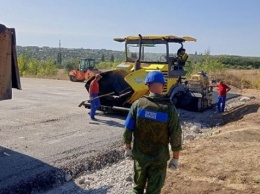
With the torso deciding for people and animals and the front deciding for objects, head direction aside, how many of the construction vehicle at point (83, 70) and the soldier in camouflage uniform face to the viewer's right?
0

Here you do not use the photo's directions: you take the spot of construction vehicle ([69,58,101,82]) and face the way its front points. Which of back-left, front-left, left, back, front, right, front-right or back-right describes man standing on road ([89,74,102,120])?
front-left

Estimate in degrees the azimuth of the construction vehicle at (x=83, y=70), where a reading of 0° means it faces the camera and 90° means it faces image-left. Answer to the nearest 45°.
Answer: approximately 45°

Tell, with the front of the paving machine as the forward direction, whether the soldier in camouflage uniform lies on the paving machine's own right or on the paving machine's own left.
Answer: on the paving machine's own left

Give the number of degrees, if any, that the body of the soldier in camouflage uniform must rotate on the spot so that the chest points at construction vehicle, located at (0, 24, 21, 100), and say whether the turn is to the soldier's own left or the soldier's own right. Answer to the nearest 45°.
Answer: approximately 45° to the soldier's own left

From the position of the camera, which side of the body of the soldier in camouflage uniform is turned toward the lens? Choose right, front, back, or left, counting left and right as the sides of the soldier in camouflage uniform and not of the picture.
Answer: back

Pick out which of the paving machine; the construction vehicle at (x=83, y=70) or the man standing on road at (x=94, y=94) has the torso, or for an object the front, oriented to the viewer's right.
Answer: the man standing on road

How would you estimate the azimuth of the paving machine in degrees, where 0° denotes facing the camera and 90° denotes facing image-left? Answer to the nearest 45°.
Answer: approximately 45°

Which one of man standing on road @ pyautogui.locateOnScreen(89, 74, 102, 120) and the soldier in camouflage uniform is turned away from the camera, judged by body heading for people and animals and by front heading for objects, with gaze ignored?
the soldier in camouflage uniform

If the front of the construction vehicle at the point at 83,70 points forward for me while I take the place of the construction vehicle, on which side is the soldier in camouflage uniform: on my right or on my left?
on my left

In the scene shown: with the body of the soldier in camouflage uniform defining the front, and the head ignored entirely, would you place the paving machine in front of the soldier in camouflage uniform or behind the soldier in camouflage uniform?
in front

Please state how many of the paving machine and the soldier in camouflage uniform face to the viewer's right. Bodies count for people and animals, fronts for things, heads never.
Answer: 0

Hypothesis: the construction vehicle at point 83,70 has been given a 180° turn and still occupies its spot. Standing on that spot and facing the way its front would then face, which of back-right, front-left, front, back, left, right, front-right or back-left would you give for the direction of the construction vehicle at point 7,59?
back-right

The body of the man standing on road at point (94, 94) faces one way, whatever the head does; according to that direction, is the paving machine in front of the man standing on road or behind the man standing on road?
in front

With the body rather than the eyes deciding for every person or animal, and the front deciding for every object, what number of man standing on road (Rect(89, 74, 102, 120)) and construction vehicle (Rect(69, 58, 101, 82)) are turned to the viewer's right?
1
